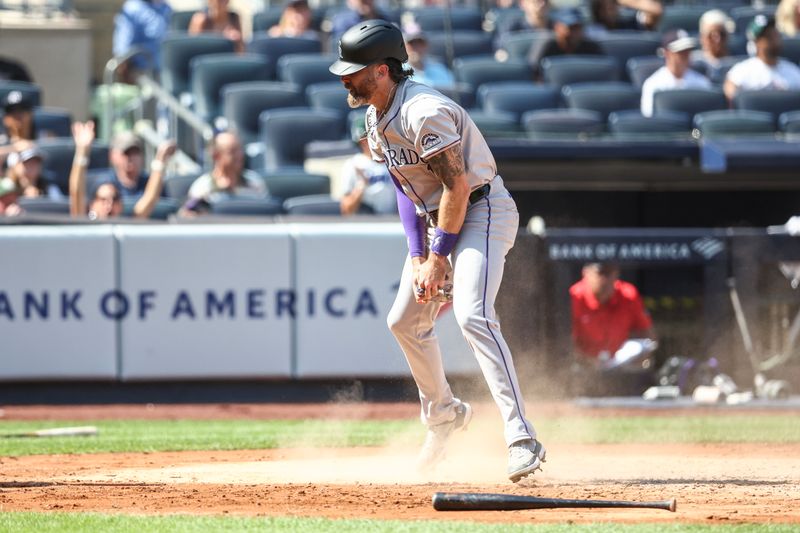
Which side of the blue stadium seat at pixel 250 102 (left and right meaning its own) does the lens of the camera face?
front

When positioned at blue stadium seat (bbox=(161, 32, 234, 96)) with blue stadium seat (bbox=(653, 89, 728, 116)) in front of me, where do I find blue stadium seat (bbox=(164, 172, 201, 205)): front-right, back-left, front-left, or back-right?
front-right

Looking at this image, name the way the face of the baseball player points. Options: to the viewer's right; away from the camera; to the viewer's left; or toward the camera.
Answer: to the viewer's left

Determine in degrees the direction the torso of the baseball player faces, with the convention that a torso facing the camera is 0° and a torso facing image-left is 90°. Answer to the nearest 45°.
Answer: approximately 45°

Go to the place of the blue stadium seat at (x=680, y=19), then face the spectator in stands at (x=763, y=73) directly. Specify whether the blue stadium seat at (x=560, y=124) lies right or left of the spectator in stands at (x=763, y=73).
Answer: right

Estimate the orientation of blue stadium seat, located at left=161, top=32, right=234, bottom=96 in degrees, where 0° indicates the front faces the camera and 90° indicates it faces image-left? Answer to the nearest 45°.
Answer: approximately 0°

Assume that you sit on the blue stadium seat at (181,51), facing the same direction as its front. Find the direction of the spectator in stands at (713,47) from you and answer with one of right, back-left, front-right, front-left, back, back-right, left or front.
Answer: left

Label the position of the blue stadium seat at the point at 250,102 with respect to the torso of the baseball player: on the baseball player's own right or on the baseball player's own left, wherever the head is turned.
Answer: on the baseball player's own right

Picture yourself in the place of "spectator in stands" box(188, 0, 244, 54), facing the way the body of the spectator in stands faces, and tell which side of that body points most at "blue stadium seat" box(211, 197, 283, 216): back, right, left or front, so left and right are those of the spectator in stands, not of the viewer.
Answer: front

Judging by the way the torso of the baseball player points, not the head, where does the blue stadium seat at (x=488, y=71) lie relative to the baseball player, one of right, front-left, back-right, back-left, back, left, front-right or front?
back-right

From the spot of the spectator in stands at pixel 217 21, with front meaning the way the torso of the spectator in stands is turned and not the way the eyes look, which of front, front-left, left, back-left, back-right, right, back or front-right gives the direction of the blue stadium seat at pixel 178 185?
front

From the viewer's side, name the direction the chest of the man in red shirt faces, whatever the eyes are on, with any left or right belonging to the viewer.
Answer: facing the viewer

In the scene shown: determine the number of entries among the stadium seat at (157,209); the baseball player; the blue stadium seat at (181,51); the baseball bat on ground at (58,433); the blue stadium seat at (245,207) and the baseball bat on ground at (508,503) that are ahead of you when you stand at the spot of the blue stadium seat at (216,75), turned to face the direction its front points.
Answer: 5

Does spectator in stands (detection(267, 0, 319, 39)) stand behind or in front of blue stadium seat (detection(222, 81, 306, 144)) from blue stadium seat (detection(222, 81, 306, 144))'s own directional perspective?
behind

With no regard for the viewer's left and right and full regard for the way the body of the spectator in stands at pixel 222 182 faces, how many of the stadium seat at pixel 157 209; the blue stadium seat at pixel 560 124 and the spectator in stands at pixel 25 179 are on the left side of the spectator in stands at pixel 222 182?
1

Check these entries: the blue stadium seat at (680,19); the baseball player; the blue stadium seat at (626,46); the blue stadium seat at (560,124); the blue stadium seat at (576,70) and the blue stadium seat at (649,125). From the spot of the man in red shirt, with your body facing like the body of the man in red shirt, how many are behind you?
5

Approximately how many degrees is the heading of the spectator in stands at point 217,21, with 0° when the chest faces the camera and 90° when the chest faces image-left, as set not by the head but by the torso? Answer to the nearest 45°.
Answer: approximately 0°

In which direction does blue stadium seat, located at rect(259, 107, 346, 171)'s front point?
toward the camera
